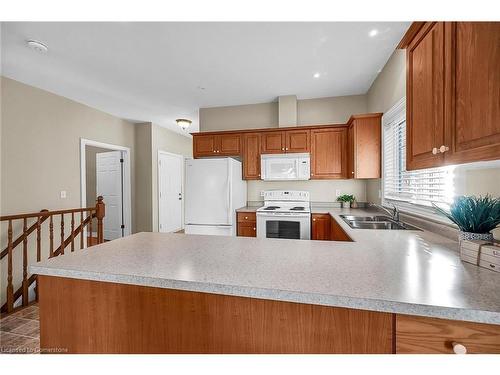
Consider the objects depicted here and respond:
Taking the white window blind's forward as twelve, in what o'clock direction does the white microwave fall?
The white microwave is roughly at 2 o'clock from the white window blind.

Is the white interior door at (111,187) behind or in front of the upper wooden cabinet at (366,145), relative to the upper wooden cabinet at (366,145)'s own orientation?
in front

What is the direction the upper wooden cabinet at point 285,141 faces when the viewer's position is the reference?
facing the viewer

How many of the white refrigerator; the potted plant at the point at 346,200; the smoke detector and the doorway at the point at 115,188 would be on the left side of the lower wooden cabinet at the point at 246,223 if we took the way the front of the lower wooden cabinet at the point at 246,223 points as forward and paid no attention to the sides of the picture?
1

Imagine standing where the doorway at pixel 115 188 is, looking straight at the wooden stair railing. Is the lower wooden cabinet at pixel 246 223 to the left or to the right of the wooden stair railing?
left

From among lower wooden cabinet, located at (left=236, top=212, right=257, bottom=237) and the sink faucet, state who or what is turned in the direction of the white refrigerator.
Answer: the sink faucet

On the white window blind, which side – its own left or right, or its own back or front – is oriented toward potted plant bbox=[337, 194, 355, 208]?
right

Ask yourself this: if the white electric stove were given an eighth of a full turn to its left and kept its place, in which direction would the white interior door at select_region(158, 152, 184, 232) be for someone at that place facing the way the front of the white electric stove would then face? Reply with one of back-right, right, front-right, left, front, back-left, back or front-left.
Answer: back

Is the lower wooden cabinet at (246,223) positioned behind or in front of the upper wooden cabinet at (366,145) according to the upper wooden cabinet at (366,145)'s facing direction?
in front

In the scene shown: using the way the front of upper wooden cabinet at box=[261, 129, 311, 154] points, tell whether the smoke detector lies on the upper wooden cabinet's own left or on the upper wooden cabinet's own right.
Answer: on the upper wooden cabinet's own right

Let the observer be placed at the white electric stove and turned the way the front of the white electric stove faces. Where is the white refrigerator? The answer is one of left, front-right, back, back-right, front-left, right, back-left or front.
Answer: right

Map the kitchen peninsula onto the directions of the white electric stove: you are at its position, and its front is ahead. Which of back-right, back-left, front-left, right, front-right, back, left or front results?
front

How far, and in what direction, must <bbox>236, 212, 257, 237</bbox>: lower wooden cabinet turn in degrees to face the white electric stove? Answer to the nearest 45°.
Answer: approximately 45° to its left

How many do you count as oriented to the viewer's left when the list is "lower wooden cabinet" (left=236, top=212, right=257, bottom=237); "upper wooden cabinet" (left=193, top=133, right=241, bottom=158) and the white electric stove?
0

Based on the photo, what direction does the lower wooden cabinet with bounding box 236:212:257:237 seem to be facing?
toward the camera

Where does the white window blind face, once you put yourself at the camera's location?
facing the viewer and to the left of the viewer

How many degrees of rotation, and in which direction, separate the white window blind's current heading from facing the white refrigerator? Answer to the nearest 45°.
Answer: approximately 45° to its right

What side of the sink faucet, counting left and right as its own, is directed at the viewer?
left

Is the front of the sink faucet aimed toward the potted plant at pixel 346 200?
no
